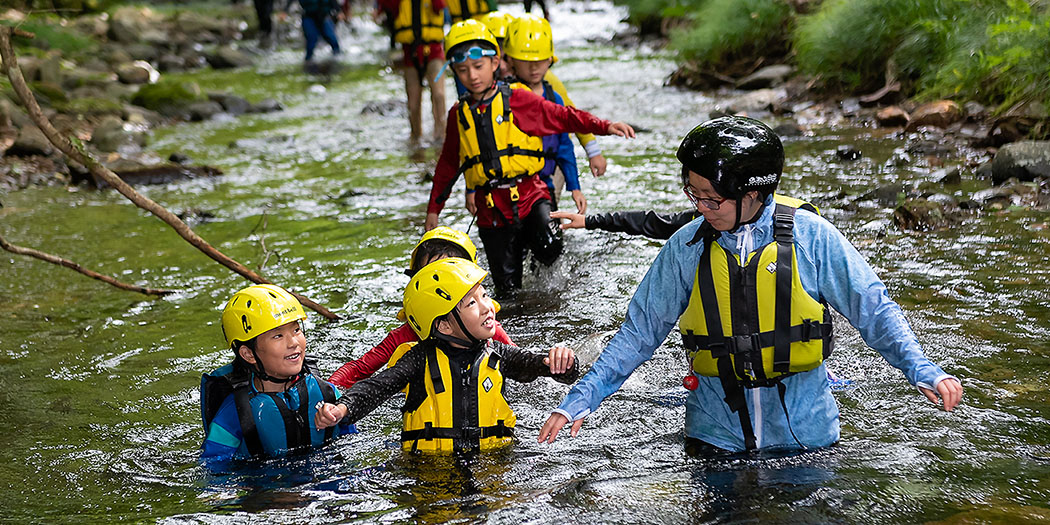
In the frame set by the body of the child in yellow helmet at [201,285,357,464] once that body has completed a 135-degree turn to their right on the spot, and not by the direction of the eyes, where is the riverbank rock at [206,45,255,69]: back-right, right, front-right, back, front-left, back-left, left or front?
right

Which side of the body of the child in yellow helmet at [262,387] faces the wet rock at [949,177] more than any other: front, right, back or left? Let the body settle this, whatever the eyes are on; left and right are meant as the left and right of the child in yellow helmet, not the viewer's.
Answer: left

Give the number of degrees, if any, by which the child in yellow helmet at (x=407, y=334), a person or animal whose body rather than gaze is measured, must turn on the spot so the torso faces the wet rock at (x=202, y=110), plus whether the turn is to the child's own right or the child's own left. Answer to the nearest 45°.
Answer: approximately 180°

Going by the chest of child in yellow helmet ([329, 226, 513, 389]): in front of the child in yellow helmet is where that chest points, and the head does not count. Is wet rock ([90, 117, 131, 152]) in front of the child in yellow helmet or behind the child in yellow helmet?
behind

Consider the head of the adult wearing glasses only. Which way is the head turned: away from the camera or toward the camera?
toward the camera

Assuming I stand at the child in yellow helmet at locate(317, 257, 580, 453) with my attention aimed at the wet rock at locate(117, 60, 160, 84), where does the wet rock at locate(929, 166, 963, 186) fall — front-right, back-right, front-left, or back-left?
front-right

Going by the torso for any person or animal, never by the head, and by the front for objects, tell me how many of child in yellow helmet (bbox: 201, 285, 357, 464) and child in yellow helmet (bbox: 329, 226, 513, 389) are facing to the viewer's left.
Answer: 0

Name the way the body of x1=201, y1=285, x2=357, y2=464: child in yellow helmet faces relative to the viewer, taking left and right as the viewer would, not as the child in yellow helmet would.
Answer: facing the viewer and to the right of the viewer

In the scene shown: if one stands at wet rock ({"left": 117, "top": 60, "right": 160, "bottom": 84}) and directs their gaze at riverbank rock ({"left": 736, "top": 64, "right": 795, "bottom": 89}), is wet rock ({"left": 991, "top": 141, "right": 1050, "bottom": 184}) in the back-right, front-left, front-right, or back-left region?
front-right

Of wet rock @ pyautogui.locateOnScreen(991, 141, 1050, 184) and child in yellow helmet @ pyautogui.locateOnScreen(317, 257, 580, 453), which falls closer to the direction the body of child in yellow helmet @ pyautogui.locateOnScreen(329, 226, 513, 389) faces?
the child in yellow helmet

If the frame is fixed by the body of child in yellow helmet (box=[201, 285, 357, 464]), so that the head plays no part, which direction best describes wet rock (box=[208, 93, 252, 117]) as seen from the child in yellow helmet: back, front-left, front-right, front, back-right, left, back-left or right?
back-left

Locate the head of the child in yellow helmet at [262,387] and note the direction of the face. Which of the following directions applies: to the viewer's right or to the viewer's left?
to the viewer's right

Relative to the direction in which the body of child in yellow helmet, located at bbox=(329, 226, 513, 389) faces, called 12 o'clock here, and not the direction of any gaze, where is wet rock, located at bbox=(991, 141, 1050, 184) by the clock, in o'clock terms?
The wet rock is roughly at 8 o'clock from the child in yellow helmet.

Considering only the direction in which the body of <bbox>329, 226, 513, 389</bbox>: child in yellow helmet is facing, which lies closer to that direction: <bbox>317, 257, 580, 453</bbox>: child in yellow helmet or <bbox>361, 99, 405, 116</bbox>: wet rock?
the child in yellow helmet

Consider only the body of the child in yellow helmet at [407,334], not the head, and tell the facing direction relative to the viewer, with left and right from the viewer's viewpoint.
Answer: facing the viewer
